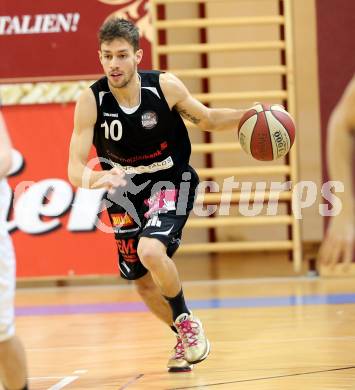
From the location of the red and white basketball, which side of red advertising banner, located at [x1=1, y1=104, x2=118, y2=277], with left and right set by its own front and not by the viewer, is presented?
front

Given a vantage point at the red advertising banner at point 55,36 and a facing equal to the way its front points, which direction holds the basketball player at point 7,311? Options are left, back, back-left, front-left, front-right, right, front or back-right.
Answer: front

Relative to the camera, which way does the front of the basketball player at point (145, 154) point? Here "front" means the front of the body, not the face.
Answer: toward the camera

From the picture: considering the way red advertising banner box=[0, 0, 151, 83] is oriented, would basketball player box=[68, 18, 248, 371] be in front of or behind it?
in front

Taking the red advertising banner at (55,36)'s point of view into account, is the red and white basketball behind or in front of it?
in front

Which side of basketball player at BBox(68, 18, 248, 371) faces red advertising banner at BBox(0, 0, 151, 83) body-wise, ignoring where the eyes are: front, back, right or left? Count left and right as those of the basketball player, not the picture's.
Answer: back

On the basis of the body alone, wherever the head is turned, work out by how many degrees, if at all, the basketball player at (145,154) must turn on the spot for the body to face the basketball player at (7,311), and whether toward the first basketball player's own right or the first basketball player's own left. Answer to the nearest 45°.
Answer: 0° — they already face them

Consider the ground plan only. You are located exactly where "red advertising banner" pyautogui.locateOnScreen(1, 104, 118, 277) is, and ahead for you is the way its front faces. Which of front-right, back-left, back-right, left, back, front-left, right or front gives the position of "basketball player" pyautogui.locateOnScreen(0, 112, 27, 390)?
front

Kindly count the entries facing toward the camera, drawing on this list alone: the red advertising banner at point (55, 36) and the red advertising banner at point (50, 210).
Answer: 2
